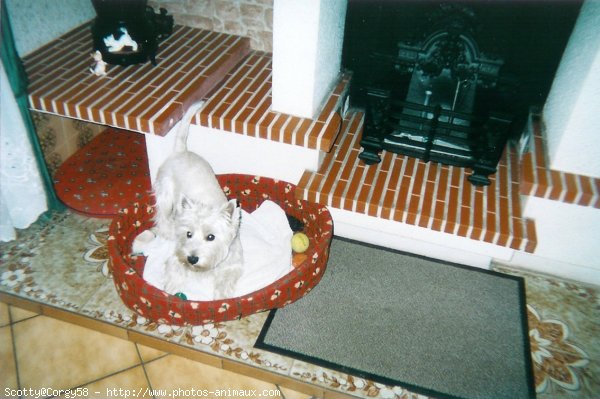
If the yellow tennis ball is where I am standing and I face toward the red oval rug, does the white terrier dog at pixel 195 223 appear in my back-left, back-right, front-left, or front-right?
front-left

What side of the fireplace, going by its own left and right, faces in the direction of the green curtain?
right

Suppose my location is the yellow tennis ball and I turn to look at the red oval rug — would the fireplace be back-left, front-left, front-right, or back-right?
back-right

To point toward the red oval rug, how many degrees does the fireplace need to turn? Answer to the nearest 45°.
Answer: approximately 90° to its right

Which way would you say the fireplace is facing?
toward the camera

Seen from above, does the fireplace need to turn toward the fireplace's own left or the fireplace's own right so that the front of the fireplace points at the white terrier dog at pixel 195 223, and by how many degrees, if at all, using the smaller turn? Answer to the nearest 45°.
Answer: approximately 45° to the fireplace's own right

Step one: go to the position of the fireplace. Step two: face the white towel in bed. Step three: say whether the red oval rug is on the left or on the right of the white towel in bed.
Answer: right

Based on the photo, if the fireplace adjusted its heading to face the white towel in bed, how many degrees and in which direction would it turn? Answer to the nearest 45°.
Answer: approximately 45° to its right

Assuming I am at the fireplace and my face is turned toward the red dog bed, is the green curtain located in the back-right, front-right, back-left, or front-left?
front-right
